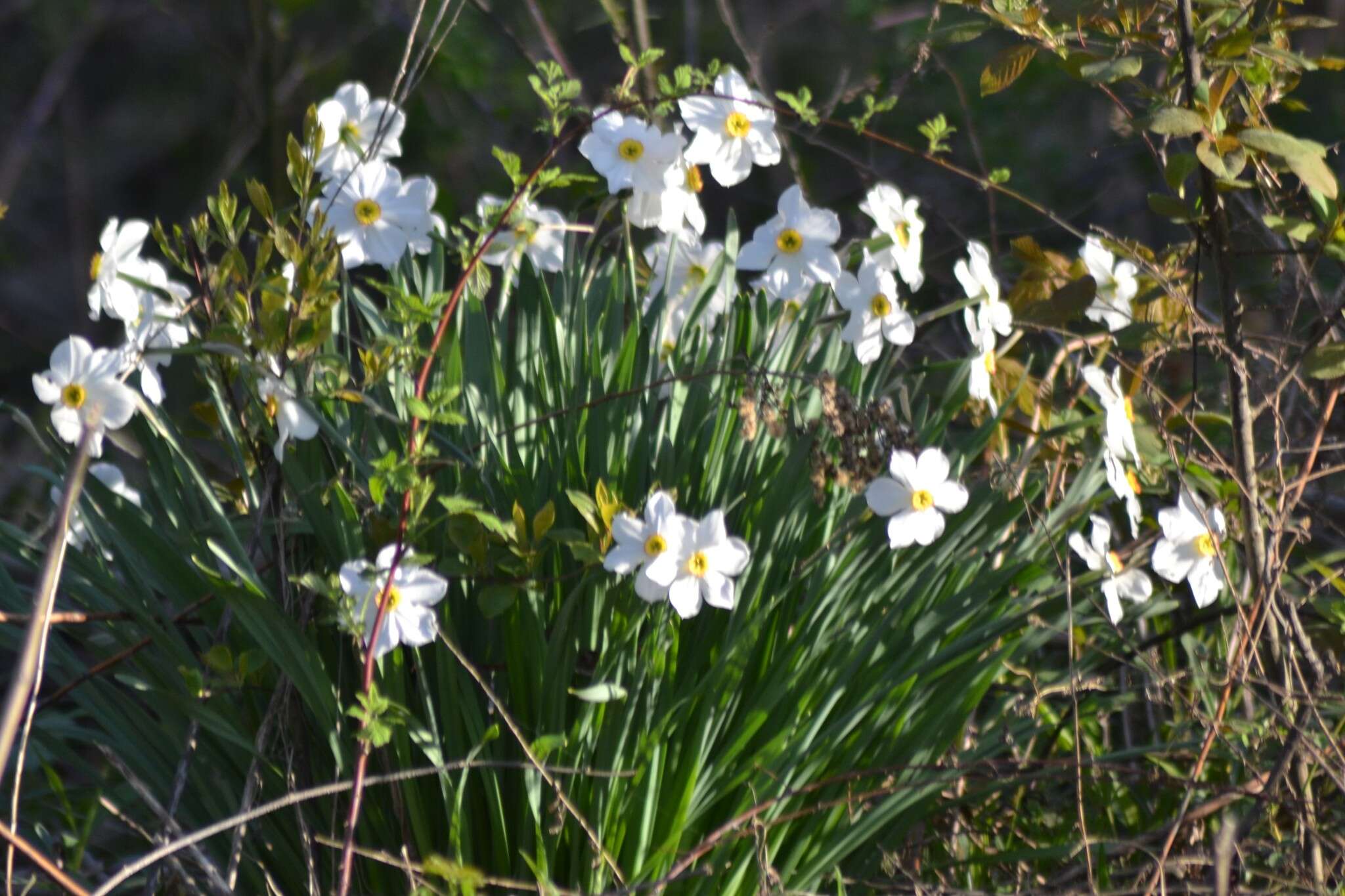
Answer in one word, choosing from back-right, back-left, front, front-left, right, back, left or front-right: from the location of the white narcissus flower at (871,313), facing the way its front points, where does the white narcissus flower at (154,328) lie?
back-right

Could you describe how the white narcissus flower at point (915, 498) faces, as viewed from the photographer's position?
facing the viewer

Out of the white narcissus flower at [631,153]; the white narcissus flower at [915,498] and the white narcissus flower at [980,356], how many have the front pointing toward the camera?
2

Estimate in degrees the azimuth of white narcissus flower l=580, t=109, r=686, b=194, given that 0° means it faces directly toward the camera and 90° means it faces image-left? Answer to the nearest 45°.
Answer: approximately 0°
